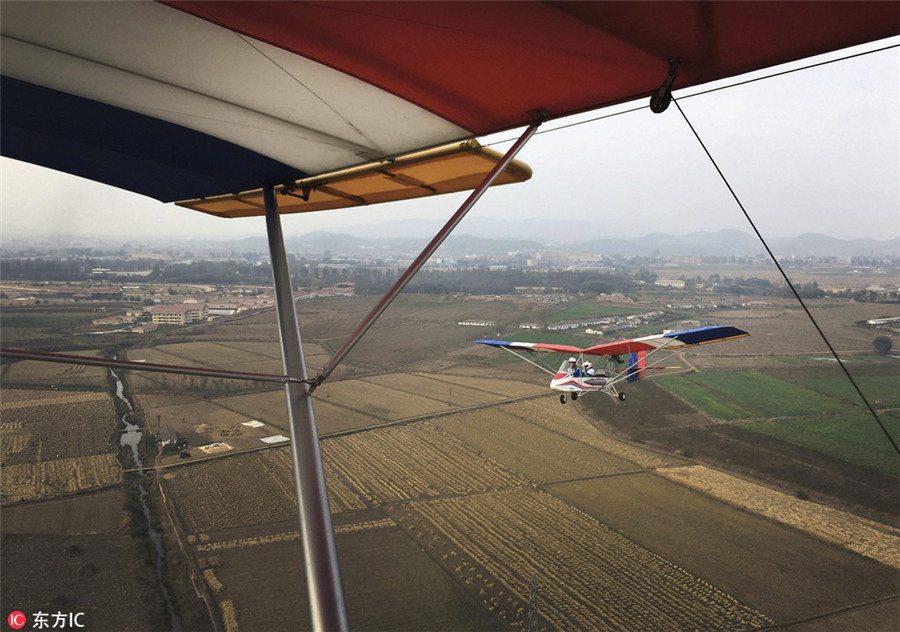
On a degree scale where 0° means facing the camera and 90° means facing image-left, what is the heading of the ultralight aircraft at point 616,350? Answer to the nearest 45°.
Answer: approximately 45°
